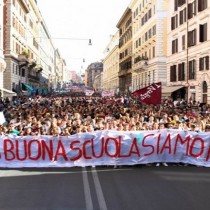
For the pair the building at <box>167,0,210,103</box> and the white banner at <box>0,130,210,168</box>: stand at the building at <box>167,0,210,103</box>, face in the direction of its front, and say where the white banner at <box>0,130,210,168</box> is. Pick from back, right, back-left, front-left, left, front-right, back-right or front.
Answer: front-left

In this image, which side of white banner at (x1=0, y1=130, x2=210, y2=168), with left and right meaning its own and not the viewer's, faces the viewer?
front

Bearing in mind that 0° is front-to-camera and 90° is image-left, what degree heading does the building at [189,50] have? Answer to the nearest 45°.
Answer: approximately 45°

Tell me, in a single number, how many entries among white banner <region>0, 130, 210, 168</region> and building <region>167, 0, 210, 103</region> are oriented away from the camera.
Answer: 0

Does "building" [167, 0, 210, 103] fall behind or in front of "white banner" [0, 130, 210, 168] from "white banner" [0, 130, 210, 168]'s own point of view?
behind
